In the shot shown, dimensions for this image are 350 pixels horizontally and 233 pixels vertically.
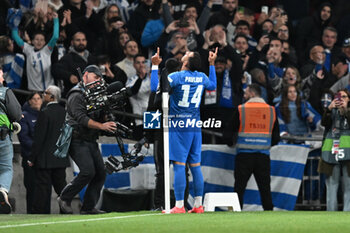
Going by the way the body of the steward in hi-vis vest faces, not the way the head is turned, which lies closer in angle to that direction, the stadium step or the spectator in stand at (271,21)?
the spectator in stand

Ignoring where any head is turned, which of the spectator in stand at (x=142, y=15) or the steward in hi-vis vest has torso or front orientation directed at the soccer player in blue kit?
the spectator in stand

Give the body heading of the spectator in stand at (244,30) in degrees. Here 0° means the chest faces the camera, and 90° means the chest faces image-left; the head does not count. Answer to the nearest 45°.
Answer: approximately 0°

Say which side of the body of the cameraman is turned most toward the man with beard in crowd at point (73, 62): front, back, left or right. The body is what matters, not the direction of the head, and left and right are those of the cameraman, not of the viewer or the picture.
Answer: left

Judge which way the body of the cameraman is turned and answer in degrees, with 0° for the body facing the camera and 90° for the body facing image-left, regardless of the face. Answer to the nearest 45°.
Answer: approximately 270°

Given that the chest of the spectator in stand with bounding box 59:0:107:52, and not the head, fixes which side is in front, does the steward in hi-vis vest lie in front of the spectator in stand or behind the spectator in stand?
in front

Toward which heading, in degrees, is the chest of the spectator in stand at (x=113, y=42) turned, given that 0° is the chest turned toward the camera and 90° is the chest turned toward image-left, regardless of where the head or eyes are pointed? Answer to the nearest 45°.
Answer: approximately 315°

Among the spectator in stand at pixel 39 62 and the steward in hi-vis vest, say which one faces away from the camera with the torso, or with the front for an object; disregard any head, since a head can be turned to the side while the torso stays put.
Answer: the steward in hi-vis vest
